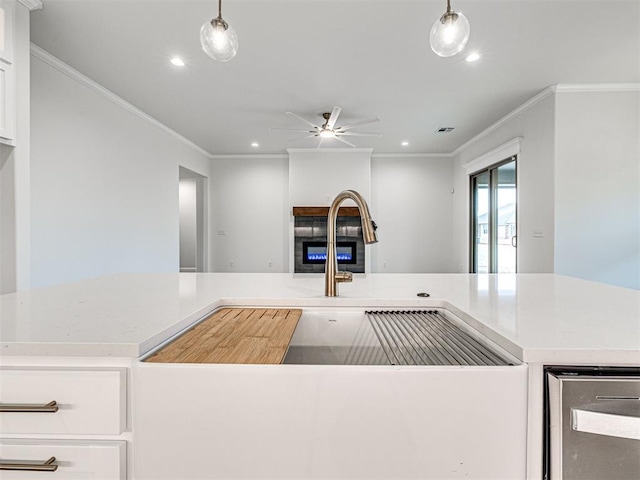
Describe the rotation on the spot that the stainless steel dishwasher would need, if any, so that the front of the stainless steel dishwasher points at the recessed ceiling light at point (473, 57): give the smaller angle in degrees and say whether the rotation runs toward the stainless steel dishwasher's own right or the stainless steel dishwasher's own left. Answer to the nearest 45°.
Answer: approximately 180°

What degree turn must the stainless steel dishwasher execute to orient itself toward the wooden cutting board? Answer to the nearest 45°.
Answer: approximately 45° to its right

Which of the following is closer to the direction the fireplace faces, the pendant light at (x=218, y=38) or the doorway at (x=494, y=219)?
the pendant light

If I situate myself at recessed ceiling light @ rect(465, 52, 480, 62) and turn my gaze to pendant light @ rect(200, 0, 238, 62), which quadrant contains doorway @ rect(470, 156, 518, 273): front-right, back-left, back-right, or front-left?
back-right

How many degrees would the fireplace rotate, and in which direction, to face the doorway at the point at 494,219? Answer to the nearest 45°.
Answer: approximately 45° to its left

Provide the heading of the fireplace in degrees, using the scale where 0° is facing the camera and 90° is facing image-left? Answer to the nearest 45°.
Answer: approximately 0°

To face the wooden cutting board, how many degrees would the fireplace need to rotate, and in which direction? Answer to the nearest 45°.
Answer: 0° — it already faces it

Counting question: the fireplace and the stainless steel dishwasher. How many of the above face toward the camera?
2

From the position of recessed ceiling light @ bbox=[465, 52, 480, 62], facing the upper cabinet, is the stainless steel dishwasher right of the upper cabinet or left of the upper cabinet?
left

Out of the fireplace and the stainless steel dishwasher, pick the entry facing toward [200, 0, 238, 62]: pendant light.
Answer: the fireplace
